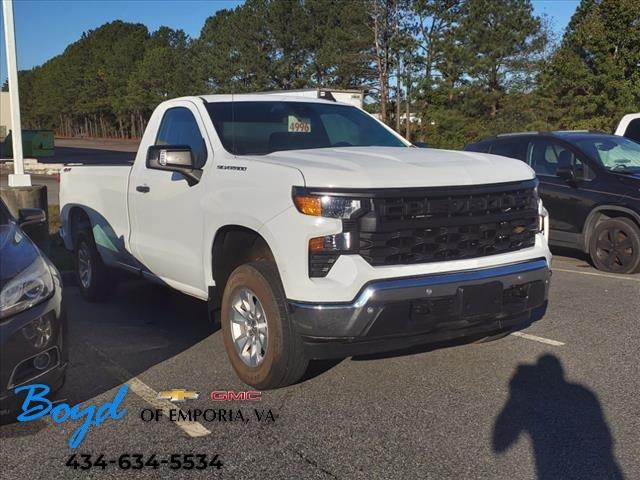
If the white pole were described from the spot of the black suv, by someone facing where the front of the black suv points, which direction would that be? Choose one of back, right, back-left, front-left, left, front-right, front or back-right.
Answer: back-right

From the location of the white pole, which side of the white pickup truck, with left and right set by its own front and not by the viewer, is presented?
back

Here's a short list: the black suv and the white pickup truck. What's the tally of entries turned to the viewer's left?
0

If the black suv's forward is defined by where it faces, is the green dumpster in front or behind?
behind

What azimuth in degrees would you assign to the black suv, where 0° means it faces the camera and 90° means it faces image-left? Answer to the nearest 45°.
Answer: approximately 315°

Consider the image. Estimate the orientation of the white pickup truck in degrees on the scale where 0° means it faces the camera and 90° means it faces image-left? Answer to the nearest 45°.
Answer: approximately 315°

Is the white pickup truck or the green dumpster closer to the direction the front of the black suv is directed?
the white pickup truck
